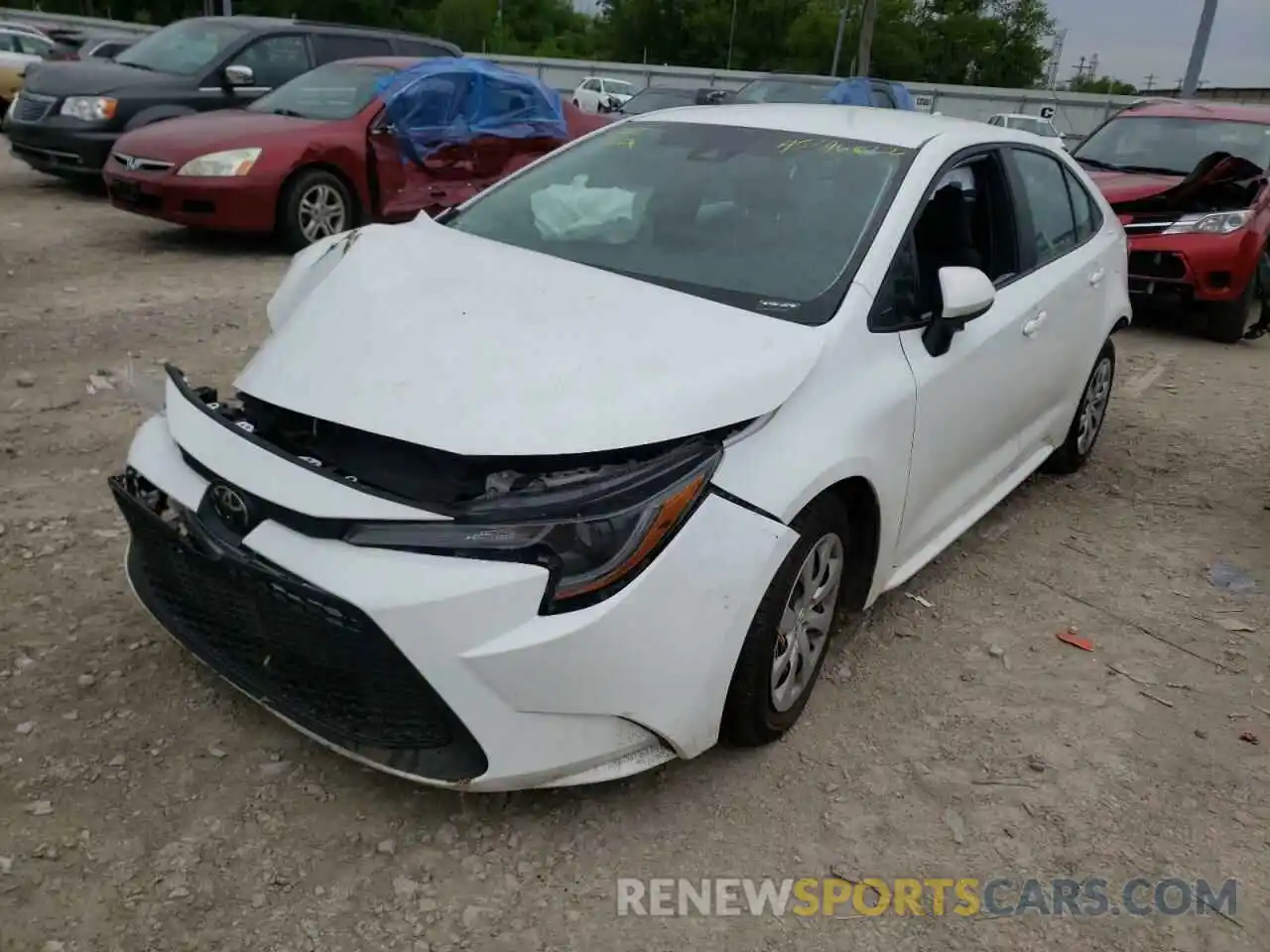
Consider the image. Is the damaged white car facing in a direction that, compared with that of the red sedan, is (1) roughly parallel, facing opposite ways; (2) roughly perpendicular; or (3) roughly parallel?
roughly parallel

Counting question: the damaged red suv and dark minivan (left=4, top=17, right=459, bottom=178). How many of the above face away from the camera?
0

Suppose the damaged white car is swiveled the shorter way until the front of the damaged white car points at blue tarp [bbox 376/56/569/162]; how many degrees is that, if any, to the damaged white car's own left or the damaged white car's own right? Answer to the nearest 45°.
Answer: approximately 135° to the damaged white car's own right

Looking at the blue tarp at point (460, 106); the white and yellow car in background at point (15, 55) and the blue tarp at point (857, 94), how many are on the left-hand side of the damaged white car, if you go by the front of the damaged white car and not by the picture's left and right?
0

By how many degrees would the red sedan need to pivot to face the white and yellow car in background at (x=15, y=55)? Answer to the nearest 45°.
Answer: approximately 90° to its right

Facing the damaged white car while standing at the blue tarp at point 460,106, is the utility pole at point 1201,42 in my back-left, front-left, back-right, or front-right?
back-left

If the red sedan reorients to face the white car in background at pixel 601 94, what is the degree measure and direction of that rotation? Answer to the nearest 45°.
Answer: approximately 135° to its right

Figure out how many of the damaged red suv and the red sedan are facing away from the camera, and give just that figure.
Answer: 0

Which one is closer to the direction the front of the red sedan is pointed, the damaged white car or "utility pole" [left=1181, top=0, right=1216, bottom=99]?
the damaged white car

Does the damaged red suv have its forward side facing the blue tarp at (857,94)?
no

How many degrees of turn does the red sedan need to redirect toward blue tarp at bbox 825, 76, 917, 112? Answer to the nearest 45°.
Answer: approximately 180°

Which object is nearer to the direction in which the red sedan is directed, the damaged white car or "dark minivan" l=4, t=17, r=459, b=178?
the damaged white car

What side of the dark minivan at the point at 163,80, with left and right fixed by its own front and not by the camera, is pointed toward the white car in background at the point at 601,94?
back

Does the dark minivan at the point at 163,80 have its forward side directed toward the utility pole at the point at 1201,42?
no

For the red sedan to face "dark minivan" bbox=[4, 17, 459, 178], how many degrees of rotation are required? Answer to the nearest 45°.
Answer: approximately 90° to its right

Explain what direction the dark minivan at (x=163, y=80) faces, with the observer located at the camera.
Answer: facing the viewer and to the left of the viewer

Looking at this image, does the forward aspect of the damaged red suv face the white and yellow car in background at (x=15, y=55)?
no

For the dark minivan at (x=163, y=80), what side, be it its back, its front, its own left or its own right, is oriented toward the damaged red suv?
left

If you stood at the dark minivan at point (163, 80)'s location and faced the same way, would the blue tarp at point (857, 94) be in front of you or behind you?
behind
